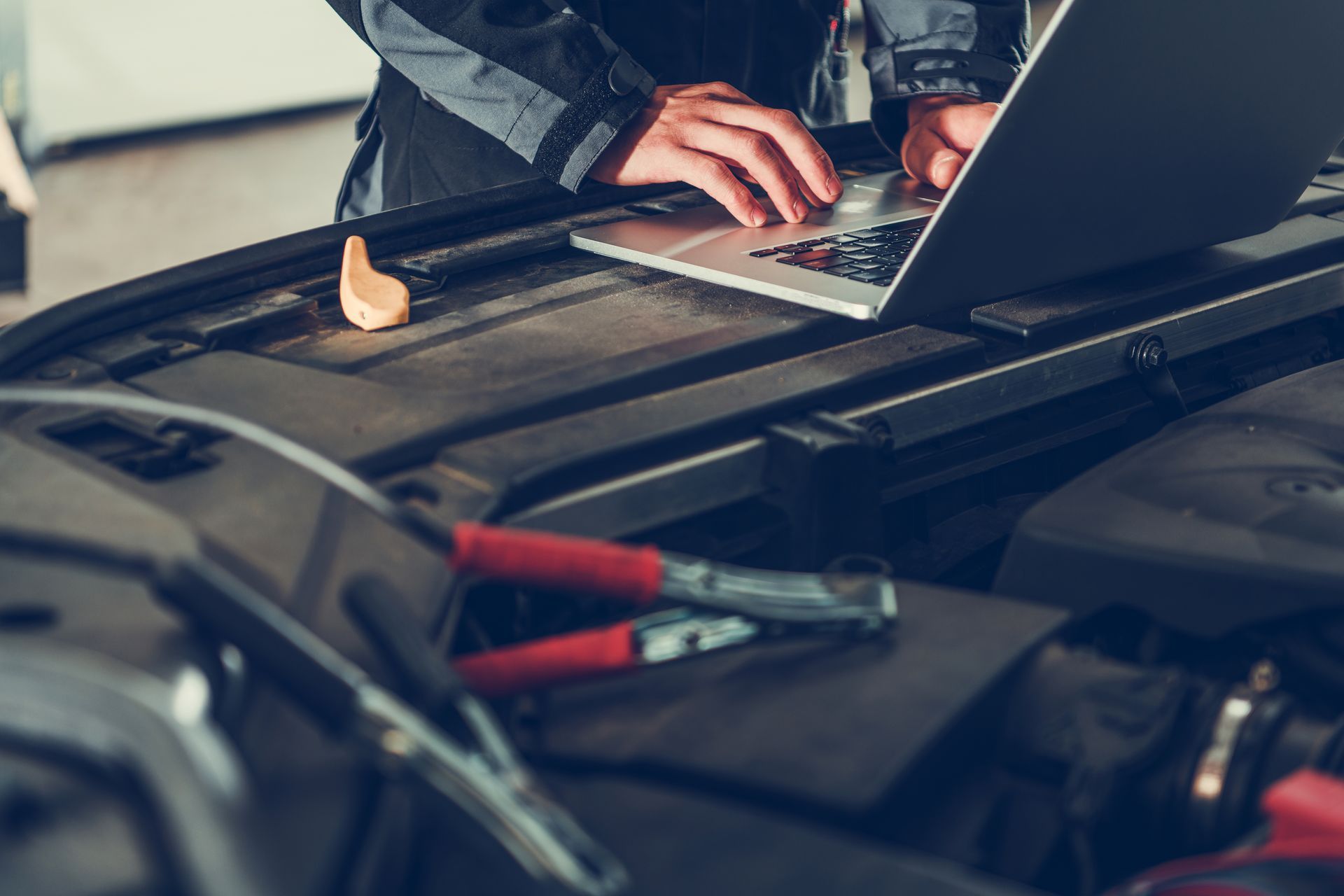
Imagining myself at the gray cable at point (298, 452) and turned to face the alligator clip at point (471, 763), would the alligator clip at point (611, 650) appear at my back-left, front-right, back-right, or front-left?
front-left

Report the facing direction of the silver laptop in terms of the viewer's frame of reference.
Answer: facing away from the viewer and to the left of the viewer
